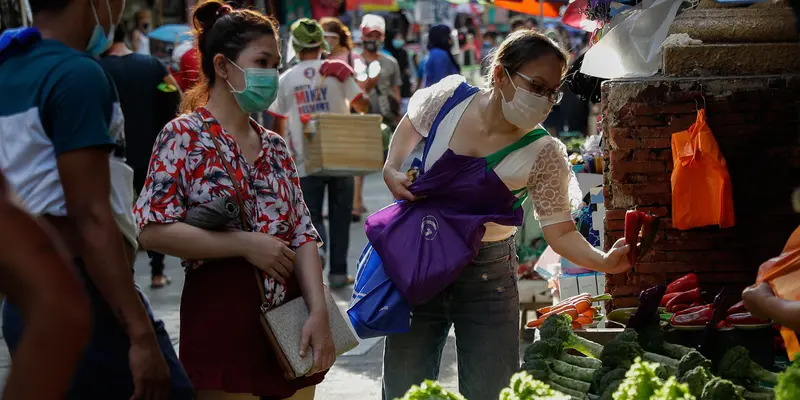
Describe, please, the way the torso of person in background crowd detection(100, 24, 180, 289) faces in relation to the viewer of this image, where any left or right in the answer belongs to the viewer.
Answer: facing away from the viewer

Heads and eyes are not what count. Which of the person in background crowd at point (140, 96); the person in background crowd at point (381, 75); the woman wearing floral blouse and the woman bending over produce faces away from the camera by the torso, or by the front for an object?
the person in background crowd at point (140, 96)

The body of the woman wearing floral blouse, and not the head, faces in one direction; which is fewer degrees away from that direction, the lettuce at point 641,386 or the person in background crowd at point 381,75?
the lettuce

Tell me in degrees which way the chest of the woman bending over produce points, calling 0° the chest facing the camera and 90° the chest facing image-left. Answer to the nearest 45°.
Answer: approximately 315°

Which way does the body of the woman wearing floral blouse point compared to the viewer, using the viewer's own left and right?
facing the viewer and to the right of the viewer

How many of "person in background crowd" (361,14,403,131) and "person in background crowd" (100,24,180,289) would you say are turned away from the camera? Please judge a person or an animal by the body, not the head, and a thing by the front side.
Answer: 1

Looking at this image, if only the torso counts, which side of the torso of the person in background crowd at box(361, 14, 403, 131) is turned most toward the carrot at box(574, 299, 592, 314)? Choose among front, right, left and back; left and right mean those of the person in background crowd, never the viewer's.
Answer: front

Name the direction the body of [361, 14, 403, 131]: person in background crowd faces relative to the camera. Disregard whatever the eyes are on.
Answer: toward the camera

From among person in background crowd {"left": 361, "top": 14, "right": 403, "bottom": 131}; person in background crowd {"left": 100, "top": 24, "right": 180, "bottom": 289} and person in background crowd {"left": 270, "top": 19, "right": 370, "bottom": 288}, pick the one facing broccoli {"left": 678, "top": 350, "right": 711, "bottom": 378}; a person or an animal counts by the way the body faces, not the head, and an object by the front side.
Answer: person in background crowd {"left": 361, "top": 14, "right": 403, "bottom": 131}

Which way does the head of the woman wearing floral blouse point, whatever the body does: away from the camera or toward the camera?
toward the camera

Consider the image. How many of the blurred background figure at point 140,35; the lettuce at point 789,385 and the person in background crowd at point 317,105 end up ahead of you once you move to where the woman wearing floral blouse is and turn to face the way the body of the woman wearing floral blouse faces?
1

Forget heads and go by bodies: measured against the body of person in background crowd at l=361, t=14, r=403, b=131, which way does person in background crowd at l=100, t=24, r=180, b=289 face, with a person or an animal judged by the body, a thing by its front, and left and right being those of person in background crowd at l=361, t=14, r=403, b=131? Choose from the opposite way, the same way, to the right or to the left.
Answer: the opposite way
